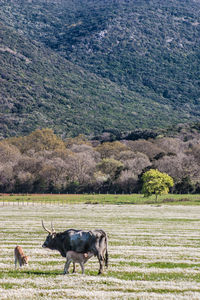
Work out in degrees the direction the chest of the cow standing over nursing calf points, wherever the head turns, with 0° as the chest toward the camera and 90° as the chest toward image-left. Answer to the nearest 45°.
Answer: approximately 90°
